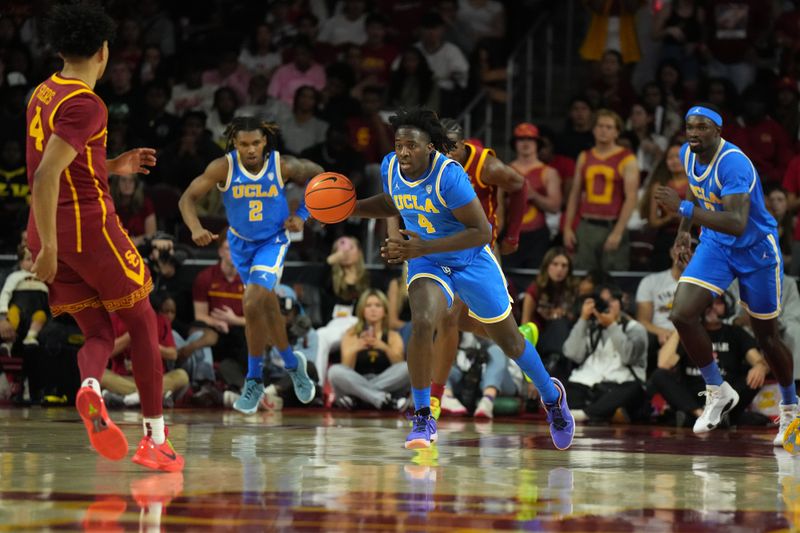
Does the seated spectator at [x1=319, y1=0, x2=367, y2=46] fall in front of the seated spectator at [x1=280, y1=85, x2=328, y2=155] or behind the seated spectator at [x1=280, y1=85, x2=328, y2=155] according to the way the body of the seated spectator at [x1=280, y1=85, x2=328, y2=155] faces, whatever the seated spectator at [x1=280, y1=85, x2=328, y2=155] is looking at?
behind

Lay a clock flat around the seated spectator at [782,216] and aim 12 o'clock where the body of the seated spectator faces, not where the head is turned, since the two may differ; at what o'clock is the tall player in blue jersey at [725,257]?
The tall player in blue jersey is roughly at 12 o'clock from the seated spectator.

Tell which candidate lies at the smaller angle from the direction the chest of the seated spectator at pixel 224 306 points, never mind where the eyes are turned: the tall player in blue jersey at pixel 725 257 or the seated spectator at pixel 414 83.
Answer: the tall player in blue jersey

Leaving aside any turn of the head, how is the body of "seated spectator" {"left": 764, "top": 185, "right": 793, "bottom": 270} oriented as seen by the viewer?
toward the camera

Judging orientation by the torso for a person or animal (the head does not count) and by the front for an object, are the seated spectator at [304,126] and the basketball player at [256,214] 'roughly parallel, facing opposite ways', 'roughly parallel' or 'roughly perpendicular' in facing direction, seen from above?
roughly parallel

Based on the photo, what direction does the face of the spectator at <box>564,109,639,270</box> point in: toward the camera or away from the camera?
toward the camera

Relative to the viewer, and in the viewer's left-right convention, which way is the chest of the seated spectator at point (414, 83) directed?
facing the viewer

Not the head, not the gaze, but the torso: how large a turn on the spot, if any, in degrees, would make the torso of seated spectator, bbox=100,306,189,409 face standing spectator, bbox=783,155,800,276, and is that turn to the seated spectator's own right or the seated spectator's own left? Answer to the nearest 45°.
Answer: approximately 90° to the seated spectator's own left

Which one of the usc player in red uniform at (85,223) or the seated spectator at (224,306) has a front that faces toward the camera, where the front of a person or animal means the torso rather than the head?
the seated spectator

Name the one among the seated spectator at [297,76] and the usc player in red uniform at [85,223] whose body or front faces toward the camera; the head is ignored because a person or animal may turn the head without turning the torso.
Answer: the seated spectator

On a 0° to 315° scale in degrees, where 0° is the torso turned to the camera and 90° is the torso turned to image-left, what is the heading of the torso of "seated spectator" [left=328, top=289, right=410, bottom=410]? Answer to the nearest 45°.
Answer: approximately 0°

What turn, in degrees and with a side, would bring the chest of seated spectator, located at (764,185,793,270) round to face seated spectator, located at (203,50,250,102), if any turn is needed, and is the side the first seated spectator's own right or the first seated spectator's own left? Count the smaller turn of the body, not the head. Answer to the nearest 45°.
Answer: approximately 90° to the first seated spectator's own right

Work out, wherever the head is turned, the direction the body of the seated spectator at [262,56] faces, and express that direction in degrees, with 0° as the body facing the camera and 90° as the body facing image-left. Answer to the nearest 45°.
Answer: approximately 0°

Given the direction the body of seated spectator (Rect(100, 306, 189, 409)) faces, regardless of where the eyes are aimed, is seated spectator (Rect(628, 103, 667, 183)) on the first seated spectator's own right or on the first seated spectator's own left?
on the first seated spectator's own left

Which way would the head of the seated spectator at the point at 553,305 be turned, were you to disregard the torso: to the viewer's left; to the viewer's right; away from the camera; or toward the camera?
toward the camera

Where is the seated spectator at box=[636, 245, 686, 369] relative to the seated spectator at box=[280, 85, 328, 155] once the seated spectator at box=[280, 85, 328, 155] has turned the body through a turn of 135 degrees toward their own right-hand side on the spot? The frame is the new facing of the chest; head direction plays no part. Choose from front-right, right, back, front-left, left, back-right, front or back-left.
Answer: back

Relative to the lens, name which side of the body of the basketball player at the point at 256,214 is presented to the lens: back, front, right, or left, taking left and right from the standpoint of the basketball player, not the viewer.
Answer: front
